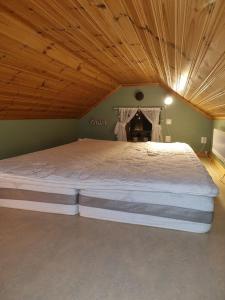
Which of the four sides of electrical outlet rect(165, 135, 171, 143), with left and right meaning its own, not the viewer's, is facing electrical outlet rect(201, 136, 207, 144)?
left

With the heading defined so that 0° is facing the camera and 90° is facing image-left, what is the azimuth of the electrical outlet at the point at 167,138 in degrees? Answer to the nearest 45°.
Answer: approximately 0°

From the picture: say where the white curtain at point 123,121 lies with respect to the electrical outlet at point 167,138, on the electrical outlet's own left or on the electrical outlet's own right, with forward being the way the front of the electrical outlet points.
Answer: on the electrical outlet's own right

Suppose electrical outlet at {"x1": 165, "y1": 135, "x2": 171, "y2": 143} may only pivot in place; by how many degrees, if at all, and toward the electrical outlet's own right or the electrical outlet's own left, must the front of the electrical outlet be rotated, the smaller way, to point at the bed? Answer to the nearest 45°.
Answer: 0° — it already faces it

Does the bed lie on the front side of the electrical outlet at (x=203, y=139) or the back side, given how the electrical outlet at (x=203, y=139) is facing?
on the front side
